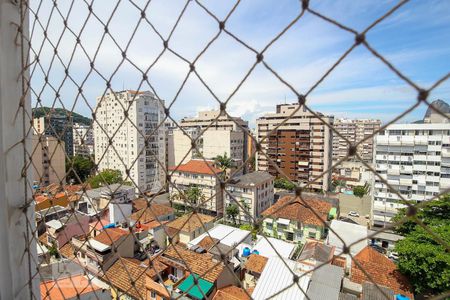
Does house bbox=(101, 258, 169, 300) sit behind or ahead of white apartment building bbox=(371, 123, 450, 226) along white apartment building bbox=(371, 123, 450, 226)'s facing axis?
ahead

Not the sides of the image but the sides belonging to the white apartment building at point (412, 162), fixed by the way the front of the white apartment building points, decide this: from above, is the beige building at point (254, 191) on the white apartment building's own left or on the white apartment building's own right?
on the white apartment building's own right

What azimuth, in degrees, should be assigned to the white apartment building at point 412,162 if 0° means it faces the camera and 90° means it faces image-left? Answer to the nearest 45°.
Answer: approximately 0°

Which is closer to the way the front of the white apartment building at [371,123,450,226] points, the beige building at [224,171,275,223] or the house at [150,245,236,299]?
the house

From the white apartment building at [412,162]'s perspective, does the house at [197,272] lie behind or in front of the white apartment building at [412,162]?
in front

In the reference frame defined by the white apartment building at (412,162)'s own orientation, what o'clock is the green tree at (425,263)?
The green tree is roughly at 12 o'clock from the white apartment building.
